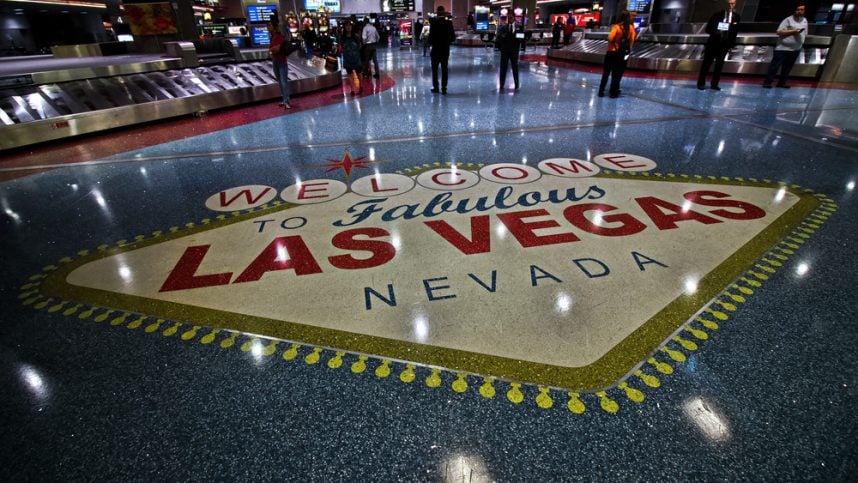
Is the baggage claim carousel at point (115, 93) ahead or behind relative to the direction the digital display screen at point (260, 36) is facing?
ahead

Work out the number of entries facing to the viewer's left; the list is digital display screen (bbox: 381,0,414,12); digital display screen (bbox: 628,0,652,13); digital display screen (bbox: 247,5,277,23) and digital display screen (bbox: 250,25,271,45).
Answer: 0

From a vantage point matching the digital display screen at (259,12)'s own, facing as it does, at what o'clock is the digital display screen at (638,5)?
the digital display screen at (638,5) is roughly at 10 o'clock from the digital display screen at (259,12).

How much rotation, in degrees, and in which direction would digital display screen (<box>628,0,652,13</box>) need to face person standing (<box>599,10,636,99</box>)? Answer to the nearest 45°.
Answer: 0° — it already faces them

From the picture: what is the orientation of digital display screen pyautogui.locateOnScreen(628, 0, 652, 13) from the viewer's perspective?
toward the camera

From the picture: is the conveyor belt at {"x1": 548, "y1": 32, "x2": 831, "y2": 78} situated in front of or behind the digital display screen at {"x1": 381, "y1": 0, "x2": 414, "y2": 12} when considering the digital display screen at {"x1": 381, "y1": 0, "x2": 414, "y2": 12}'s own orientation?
in front

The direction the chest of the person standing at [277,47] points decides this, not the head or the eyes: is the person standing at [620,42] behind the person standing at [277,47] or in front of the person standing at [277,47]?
behind

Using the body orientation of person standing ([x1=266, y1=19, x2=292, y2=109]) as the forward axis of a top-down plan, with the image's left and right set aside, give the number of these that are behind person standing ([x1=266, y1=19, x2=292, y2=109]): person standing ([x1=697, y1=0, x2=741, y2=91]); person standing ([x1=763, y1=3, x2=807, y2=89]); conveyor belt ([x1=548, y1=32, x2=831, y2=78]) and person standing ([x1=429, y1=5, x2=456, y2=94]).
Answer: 4

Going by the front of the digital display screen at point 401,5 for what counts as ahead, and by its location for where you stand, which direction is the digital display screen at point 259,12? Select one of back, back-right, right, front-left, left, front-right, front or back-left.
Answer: right

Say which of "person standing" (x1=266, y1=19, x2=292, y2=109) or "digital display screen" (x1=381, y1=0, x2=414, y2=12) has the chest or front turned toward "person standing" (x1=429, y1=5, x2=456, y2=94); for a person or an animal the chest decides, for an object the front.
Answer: the digital display screen

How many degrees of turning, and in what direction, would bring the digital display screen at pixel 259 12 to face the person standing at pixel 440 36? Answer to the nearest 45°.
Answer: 0° — it already faces them
